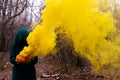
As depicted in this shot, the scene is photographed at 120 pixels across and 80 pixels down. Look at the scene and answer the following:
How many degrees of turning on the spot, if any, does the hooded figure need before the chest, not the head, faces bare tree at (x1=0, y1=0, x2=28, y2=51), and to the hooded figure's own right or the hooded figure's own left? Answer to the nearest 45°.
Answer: approximately 180°
